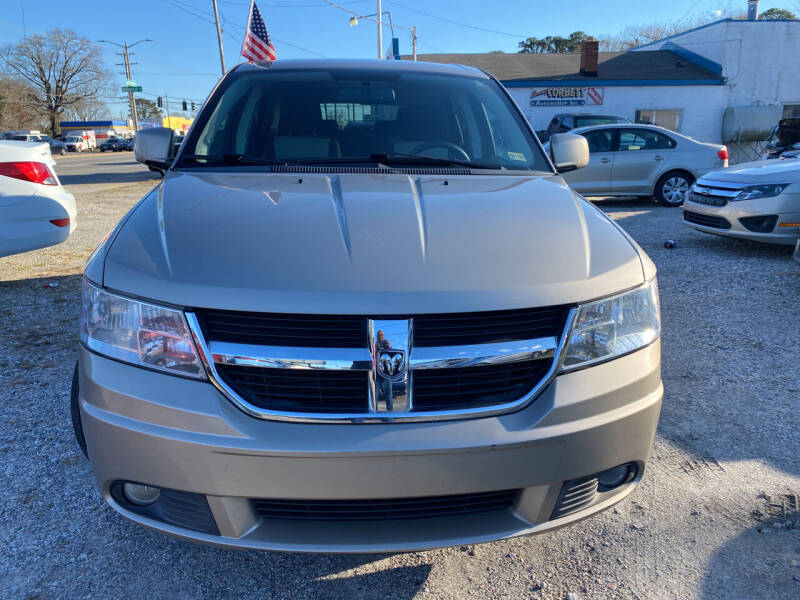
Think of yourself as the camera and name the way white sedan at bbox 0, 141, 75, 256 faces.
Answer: facing away from the viewer and to the left of the viewer

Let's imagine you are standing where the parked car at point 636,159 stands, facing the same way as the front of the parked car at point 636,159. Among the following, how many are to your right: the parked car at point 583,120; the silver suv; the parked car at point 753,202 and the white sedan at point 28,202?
1

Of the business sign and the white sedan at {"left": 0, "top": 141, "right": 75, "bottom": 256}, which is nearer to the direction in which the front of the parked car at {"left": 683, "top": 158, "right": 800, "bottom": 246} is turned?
the white sedan

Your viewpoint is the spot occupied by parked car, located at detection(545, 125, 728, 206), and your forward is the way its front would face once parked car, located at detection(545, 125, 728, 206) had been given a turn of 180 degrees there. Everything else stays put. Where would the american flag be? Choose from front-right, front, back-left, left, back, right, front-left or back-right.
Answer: back

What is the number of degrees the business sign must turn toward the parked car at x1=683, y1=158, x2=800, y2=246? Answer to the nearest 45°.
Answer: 0° — it already faces it

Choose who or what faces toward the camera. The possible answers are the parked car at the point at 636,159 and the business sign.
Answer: the business sign

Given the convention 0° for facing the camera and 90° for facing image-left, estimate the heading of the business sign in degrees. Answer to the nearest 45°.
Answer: approximately 0°

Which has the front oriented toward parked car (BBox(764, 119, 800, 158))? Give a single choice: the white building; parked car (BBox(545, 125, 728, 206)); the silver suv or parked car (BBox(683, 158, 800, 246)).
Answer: the white building

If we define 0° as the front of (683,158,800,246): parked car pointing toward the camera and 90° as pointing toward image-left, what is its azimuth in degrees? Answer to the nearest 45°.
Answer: approximately 45°

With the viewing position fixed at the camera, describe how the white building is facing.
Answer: facing the viewer

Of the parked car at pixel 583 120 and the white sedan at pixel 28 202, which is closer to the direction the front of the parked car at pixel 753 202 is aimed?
the white sedan

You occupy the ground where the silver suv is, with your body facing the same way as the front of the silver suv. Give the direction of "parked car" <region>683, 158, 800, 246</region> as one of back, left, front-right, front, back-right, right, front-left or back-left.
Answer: back-left

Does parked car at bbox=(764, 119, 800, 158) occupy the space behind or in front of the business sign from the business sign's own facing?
in front

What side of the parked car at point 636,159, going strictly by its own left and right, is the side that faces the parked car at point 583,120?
right

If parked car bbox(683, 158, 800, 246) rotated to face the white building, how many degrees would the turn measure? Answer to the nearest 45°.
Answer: approximately 135° to its right

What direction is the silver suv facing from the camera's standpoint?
toward the camera

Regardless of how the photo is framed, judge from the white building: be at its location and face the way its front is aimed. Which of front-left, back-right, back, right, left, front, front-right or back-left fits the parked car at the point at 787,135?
front

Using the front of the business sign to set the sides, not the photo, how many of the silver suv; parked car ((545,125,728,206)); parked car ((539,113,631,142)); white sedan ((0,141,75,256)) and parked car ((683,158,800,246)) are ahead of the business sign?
5

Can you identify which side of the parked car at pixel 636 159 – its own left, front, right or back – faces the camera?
left
